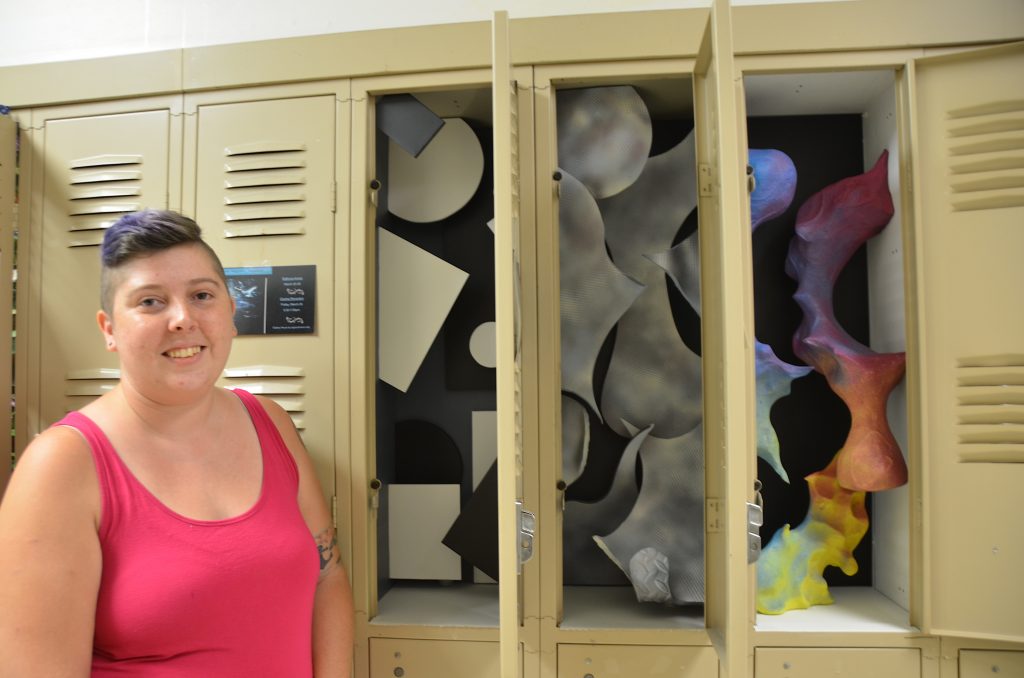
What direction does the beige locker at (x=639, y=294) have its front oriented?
toward the camera

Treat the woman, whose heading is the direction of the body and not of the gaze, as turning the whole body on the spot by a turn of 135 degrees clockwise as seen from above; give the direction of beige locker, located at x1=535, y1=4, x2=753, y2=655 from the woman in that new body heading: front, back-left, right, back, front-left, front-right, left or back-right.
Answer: back

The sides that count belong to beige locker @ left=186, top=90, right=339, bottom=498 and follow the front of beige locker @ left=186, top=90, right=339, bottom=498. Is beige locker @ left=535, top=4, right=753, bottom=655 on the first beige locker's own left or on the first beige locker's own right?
on the first beige locker's own left

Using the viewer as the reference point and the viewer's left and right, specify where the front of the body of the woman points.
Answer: facing the viewer and to the right of the viewer

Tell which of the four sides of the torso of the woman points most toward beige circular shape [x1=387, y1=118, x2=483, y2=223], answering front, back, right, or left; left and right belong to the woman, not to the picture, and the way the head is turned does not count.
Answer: left

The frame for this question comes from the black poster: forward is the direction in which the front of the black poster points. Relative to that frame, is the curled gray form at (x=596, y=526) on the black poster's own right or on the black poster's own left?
on the black poster's own left

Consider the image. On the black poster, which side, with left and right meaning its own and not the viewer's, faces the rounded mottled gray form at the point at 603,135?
left

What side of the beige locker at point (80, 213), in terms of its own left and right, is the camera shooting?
front

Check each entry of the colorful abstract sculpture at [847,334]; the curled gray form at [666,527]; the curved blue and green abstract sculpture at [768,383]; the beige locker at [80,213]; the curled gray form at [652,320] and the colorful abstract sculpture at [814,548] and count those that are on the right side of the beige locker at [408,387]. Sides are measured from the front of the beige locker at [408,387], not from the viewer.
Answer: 1

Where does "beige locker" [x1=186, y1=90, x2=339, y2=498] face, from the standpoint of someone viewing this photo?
facing the viewer

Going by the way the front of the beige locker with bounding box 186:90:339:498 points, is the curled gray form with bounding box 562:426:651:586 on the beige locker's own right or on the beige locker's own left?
on the beige locker's own left

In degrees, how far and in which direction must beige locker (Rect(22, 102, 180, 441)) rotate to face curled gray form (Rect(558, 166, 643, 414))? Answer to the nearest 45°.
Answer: approximately 45° to its left

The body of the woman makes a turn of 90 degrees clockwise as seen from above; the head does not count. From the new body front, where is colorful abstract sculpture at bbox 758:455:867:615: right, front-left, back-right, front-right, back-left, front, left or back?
back-left
